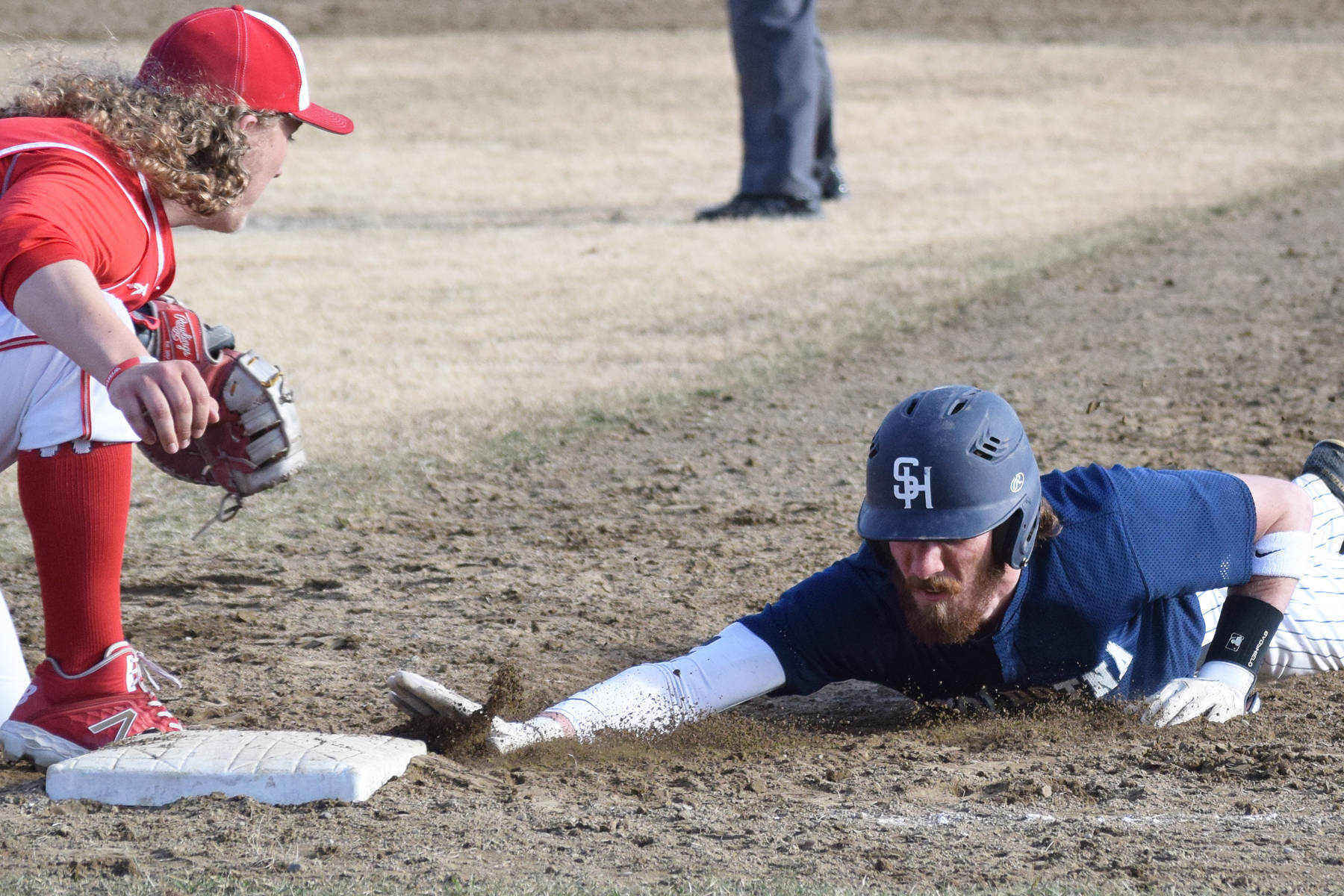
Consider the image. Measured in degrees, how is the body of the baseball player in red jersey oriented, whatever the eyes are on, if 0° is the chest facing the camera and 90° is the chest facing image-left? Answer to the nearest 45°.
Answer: approximately 270°
